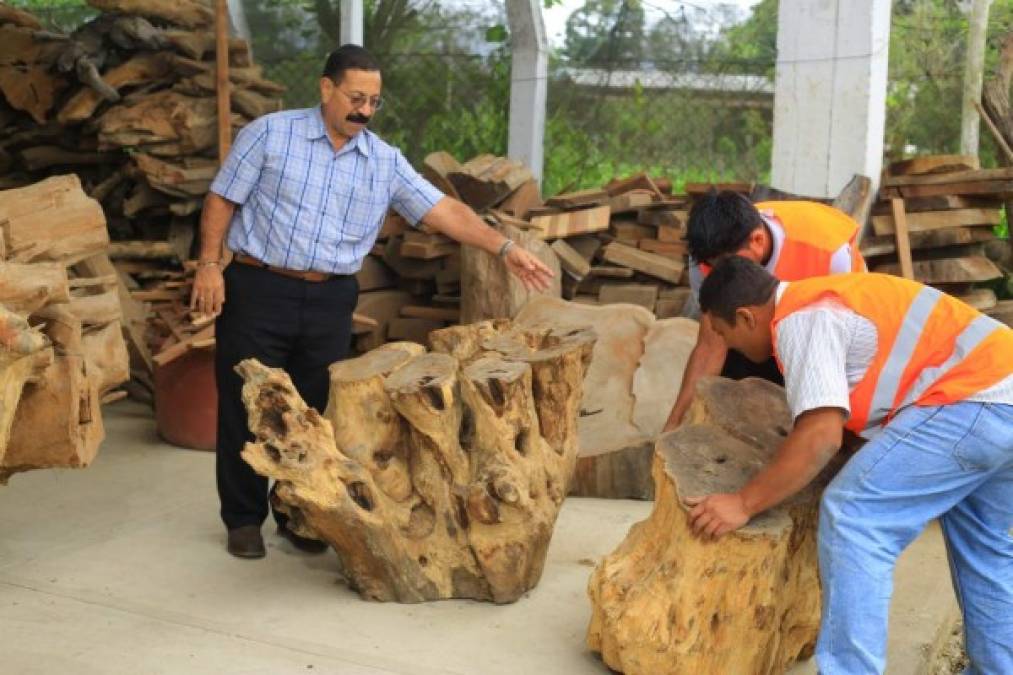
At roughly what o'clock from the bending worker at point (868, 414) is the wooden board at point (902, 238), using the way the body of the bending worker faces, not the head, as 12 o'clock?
The wooden board is roughly at 3 o'clock from the bending worker.

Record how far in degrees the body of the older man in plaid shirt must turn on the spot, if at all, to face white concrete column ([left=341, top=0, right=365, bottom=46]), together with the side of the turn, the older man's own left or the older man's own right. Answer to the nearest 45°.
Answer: approximately 135° to the older man's own left

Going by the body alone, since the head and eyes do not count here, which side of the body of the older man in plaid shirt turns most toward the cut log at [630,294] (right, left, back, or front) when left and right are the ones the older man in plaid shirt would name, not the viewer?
left

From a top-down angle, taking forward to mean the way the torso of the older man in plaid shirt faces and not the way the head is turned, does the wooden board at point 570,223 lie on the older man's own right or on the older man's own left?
on the older man's own left

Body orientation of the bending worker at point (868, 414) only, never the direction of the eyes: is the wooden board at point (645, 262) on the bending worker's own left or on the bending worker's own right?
on the bending worker's own right

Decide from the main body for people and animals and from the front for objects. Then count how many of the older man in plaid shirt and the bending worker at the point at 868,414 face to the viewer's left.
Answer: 1

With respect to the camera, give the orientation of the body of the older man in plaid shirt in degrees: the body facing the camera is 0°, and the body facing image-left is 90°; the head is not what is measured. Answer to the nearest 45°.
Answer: approximately 315°

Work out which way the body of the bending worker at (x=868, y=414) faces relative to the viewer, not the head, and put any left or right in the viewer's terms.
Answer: facing to the left of the viewer

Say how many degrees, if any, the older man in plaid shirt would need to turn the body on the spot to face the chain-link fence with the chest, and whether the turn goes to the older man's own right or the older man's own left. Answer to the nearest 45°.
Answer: approximately 135° to the older man's own left

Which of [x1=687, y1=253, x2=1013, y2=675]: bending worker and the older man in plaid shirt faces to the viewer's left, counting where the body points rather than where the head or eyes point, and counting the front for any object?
the bending worker

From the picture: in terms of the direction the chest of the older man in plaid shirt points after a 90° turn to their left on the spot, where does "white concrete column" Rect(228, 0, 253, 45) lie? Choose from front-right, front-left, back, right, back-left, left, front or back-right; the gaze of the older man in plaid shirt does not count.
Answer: front-left

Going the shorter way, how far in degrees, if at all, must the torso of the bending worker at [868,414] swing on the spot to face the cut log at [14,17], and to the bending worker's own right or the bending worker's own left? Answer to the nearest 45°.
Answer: approximately 45° to the bending worker's own right
